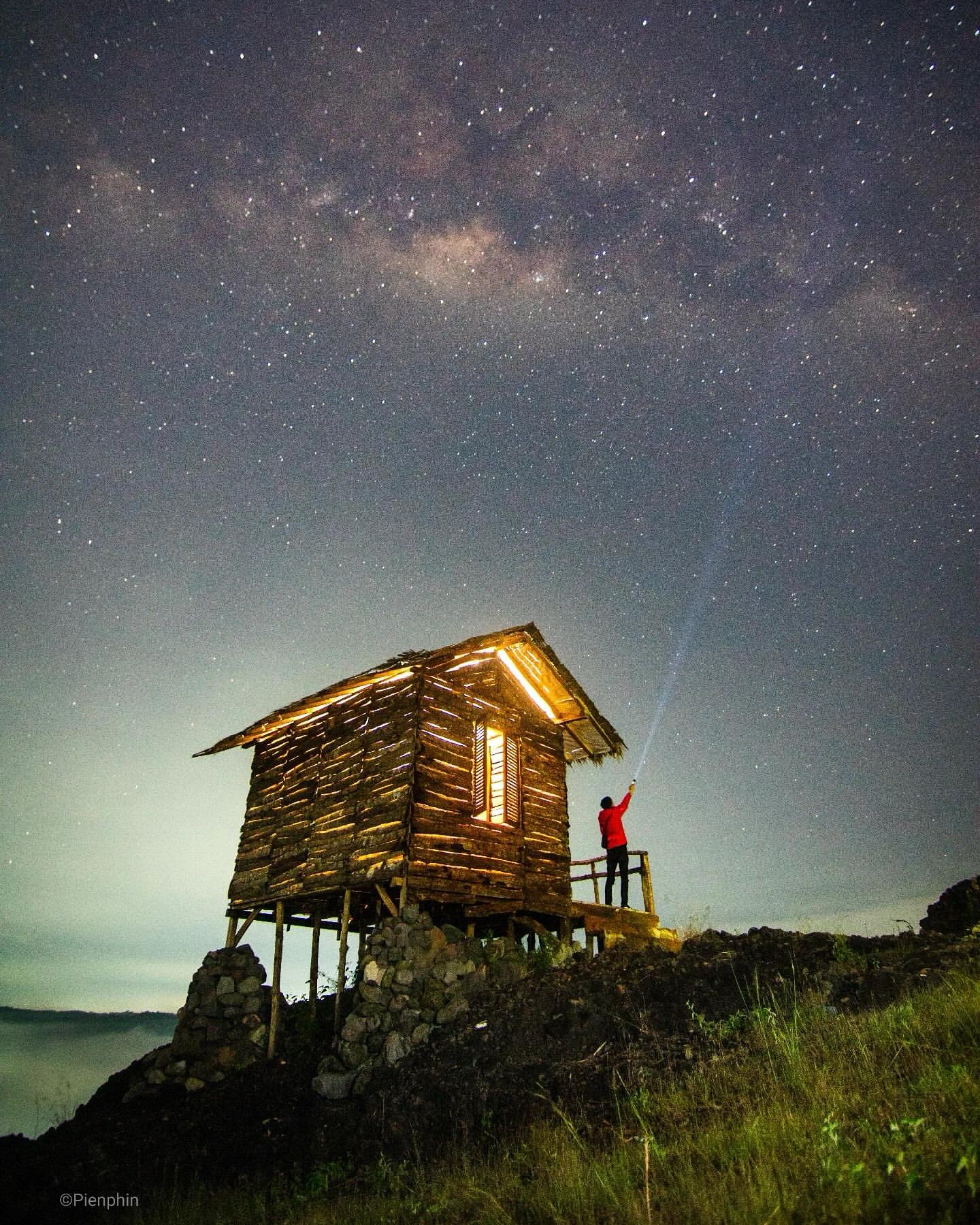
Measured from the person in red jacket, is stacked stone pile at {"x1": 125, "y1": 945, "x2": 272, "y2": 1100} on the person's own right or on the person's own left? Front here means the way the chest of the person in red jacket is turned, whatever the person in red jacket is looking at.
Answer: on the person's own left

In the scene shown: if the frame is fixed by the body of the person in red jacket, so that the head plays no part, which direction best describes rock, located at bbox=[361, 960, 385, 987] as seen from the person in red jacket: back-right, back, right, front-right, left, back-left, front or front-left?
back-left

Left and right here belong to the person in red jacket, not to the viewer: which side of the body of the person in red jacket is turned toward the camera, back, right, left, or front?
back

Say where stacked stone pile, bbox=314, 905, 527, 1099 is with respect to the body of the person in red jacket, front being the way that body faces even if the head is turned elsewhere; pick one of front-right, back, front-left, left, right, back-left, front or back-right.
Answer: back-left
